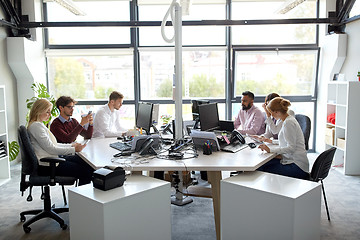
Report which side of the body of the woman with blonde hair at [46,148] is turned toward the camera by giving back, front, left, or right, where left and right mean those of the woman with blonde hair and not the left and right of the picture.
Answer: right

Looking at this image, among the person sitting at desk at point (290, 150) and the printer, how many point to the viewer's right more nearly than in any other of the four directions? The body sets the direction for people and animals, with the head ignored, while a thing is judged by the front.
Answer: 0

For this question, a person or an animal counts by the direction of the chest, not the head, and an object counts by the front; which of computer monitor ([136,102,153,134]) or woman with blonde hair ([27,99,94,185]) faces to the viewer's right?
the woman with blonde hair

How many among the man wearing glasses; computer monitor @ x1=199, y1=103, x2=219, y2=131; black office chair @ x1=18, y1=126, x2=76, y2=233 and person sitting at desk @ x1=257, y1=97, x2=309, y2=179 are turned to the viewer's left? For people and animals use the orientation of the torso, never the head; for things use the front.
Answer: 1

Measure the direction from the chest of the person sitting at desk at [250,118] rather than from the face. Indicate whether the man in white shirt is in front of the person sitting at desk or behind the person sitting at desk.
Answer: in front

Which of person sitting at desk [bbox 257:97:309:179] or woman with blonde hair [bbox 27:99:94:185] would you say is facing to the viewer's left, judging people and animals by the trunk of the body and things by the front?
the person sitting at desk

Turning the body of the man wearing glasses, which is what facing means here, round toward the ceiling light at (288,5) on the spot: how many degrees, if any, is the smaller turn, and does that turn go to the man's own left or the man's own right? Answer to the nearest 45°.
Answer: approximately 45° to the man's own left

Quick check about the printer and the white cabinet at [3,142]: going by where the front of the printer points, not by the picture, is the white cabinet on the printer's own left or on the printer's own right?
on the printer's own right

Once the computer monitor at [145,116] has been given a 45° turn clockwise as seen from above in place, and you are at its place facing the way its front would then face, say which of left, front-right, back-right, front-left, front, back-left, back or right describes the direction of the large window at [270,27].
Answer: back-right

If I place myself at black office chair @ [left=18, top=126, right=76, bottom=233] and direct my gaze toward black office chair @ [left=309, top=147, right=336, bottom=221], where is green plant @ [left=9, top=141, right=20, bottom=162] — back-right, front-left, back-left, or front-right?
back-left

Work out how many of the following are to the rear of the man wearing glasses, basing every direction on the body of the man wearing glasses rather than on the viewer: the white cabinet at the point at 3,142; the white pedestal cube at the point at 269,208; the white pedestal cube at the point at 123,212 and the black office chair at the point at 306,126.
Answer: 1

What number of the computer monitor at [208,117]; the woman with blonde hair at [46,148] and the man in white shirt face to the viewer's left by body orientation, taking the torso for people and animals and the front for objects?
0

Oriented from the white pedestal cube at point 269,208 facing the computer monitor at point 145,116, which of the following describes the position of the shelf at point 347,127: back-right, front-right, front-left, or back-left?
front-right

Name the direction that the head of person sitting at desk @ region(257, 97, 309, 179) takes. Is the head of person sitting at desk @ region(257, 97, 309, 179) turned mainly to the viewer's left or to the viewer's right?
to the viewer's left

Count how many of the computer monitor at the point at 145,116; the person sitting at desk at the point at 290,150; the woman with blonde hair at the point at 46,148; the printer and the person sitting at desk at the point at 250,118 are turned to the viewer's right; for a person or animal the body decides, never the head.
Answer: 1

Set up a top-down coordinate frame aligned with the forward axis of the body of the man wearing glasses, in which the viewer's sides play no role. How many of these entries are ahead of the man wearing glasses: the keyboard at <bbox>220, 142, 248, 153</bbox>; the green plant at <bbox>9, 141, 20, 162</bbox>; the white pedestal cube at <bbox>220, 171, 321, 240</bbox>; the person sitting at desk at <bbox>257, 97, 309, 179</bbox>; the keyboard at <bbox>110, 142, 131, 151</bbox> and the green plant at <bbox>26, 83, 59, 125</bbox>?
4

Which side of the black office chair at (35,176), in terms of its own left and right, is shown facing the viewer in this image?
right

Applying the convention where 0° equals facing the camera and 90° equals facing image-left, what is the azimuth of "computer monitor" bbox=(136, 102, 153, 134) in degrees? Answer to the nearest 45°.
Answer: approximately 45°

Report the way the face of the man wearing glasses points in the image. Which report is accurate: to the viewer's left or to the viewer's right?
to the viewer's right
